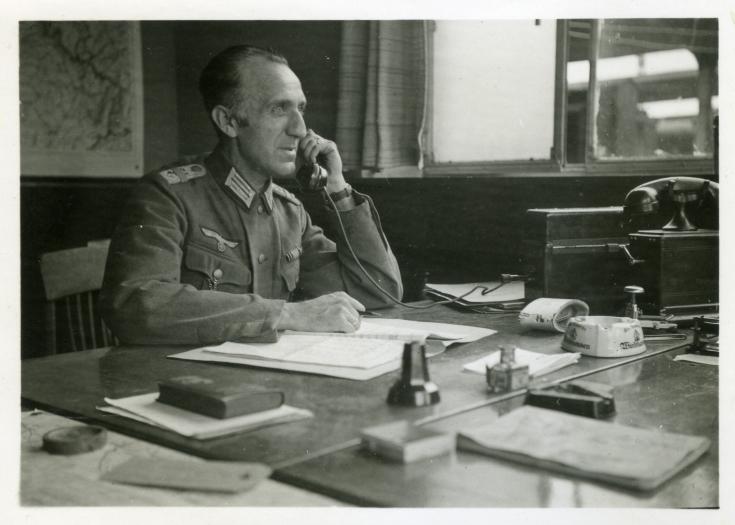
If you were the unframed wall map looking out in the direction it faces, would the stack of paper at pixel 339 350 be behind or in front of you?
in front

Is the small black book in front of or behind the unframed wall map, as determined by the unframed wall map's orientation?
in front

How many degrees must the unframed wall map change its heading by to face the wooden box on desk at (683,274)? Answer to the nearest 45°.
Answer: approximately 45° to its left

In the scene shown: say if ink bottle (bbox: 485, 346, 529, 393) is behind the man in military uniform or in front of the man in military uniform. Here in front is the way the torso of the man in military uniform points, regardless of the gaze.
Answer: in front

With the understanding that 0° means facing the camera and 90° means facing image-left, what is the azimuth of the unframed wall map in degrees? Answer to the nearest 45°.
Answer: approximately 0°

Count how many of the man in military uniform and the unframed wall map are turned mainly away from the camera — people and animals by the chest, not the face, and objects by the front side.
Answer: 0

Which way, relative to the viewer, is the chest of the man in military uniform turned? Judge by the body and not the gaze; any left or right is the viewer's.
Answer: facing the viewer and to the right of the viewer

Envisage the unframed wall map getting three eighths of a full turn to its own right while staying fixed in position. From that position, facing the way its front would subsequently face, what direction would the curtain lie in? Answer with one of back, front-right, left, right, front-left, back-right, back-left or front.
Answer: back

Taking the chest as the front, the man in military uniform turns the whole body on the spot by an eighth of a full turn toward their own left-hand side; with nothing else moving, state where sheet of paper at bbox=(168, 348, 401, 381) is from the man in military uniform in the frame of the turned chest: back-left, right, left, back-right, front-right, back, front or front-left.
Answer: right

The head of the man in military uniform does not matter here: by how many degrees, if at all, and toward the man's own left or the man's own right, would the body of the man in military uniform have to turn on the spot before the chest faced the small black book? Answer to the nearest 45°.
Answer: approximately 45° to the man's own right

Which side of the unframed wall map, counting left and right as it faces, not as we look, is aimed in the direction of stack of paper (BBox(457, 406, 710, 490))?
front
